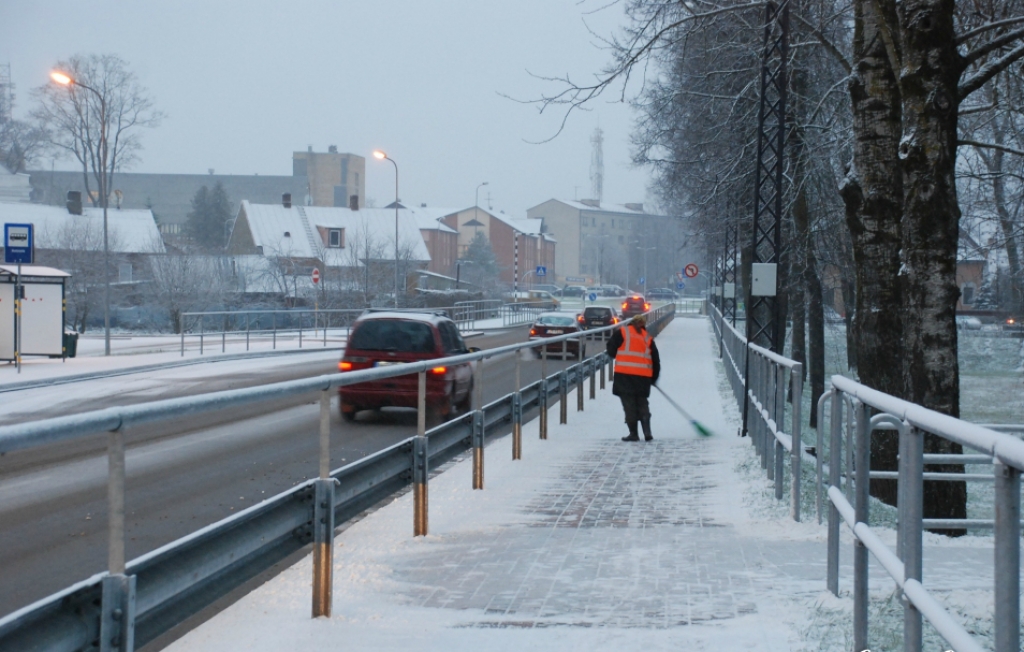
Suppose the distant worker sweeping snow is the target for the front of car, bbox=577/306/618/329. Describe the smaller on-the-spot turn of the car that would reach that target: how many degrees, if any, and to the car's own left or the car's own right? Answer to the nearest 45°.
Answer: approximately 180°

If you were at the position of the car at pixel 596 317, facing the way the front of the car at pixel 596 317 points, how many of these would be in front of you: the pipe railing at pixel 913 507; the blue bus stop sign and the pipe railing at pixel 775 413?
0

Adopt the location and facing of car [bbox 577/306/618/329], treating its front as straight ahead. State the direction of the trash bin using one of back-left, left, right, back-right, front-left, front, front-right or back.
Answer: back-left

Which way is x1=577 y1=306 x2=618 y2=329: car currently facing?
away from the camera
